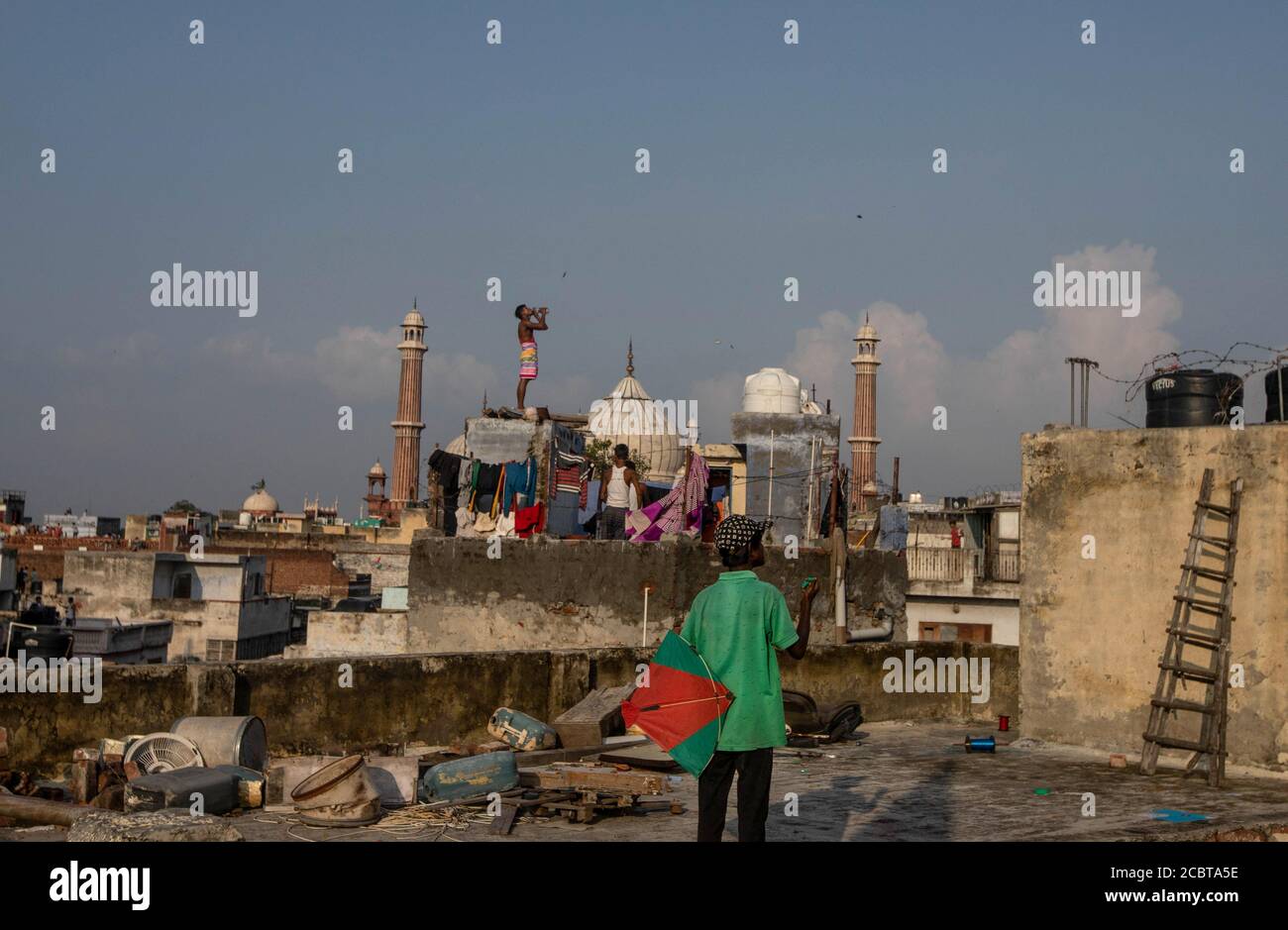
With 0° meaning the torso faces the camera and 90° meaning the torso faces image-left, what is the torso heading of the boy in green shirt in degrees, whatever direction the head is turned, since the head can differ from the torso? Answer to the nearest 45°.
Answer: approximately 225°

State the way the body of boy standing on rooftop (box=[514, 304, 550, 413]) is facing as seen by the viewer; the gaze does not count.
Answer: to the viewer's right

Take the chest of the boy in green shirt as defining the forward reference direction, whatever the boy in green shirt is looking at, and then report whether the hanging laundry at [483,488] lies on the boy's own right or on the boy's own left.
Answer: on the boy's own left

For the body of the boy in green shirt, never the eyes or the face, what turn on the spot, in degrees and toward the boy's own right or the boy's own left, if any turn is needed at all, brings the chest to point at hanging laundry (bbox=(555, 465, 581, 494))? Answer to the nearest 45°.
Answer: approximately 45° to the boy's own left

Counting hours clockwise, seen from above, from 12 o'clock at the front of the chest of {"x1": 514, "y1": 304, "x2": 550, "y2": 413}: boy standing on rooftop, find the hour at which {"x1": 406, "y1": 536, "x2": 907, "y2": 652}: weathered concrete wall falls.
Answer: The weathered concrete wall is roughly at 3 o'clock from the boy standing on rooftop.
